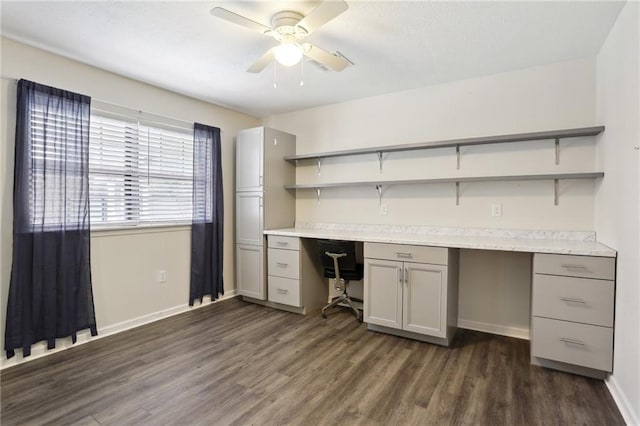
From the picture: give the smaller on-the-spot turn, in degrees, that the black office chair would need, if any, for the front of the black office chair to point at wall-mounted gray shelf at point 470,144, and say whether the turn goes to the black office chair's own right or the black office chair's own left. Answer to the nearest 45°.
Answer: approximately 45° to the black office chair's own right

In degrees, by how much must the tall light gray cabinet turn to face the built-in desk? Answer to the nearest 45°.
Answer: approximately 90° to its left

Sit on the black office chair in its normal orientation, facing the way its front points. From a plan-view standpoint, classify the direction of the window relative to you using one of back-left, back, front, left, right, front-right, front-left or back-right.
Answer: back-left

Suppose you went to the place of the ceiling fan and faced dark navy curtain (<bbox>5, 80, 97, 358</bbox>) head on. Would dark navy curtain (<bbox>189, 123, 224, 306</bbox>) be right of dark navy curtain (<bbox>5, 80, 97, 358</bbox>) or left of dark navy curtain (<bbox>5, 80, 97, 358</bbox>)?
right

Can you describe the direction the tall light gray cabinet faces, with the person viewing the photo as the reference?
facing the viewer and to the left of the viewer

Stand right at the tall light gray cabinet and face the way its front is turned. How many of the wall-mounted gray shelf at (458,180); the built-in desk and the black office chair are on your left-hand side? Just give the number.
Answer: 3

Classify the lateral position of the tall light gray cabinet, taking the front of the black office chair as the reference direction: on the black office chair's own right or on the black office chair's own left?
on the black office chair's own left

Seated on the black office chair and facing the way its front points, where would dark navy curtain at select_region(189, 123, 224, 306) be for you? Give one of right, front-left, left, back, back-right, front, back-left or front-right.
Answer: back-left

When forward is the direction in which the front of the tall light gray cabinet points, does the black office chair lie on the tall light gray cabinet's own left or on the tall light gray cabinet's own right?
on the tall light gray cabinet's own left

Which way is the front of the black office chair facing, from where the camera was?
facing away from the viewer and to the right of the viewer

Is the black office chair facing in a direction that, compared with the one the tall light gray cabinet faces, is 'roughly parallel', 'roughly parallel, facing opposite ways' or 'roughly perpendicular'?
roughly parallel, facing opposite ways
